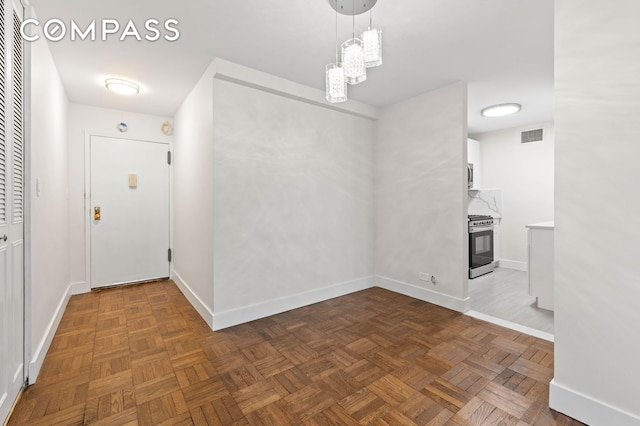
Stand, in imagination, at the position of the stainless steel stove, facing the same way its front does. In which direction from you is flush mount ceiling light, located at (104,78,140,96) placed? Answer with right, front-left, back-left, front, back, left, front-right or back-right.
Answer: right

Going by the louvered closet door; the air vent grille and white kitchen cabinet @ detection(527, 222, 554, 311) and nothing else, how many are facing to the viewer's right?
1

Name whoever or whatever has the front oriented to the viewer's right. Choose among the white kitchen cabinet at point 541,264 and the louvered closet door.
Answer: the louvered closet door

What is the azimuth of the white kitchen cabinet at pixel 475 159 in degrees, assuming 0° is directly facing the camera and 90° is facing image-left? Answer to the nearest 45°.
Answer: approximately 315°

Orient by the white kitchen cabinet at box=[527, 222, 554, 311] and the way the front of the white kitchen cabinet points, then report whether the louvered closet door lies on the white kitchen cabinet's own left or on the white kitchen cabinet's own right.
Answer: on the white kitchen cabinet's own left

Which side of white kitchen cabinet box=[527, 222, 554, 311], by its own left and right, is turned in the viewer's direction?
left

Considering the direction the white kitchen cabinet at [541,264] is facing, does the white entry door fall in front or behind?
in front

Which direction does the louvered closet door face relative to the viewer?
to the viewer's right

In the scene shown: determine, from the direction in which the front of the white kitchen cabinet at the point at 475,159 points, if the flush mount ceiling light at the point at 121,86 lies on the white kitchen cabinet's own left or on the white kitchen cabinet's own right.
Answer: on the white kitchen cabinet's own right

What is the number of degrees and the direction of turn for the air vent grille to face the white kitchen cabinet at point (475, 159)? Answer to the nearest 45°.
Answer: approximately 45° to its right

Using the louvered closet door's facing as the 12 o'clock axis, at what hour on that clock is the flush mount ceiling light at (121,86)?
The flush mount ceiling light is roughly at 10 o'clock from the louvered closet door.
